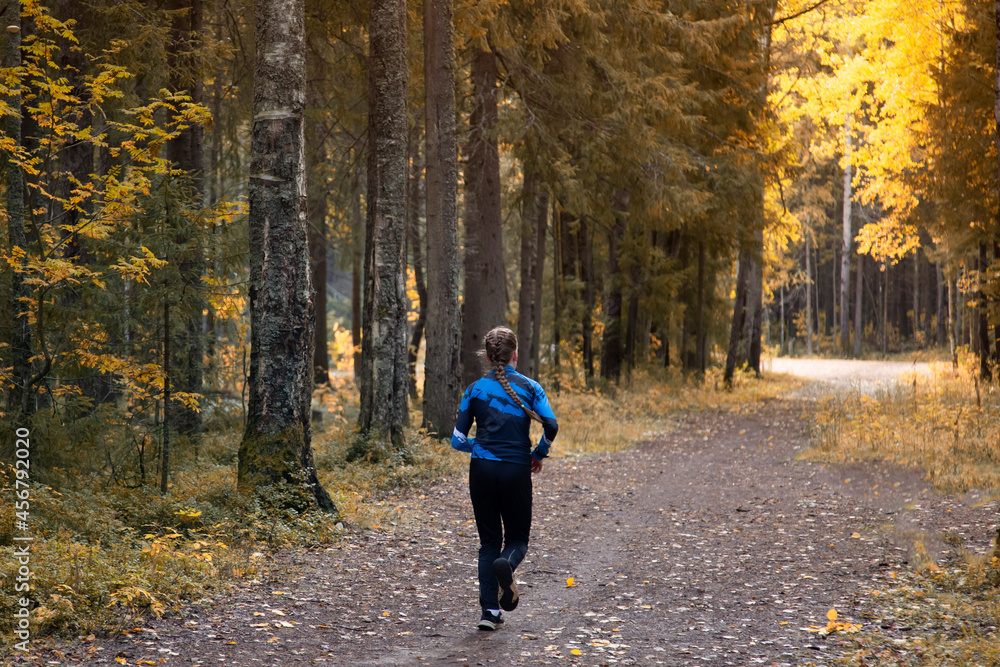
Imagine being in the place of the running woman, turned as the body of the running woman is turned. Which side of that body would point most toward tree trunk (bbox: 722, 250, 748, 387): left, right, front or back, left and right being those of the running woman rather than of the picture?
front

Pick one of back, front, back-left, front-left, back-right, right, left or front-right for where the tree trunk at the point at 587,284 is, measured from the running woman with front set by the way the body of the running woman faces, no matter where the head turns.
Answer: front

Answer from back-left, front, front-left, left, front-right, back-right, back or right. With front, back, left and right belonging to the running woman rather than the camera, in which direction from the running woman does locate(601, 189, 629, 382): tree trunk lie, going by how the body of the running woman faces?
front

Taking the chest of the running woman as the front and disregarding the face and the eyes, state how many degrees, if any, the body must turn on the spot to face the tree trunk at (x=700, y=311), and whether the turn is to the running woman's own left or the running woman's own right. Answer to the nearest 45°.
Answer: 0° — they already face it

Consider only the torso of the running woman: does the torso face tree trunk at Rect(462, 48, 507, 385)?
yes

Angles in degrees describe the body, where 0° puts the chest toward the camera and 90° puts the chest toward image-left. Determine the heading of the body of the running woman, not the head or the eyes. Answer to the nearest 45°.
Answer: approximately 180°

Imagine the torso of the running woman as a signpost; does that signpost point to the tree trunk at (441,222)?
yes

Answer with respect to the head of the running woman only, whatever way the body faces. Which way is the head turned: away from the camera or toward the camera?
away from the camera

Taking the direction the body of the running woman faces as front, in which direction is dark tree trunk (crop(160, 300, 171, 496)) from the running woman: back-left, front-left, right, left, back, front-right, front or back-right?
front-left

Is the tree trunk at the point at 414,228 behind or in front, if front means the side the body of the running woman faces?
in front

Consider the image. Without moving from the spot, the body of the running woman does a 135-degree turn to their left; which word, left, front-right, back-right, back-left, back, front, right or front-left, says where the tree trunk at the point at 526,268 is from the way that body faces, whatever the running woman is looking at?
back-right

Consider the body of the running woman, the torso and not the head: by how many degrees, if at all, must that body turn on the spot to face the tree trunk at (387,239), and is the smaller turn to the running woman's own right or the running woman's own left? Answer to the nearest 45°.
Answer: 0° — they already face it
